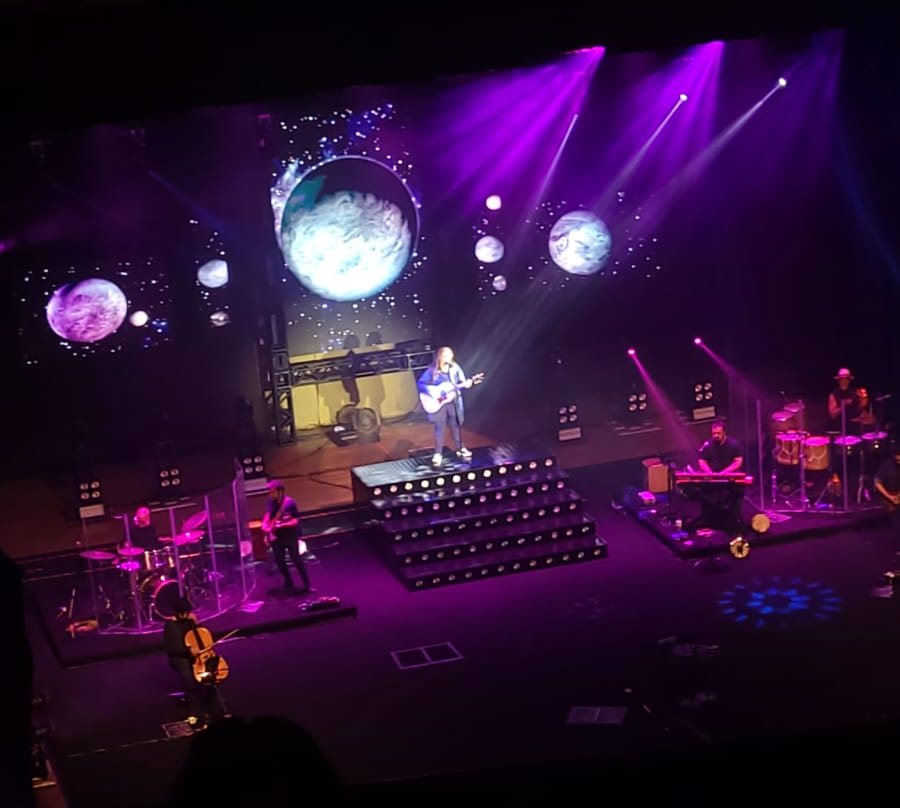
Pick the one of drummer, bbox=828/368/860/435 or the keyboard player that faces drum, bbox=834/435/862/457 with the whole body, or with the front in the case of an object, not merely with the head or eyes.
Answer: the drummer

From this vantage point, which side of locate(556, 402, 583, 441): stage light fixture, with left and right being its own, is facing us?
front

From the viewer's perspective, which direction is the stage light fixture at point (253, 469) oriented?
toward the camera

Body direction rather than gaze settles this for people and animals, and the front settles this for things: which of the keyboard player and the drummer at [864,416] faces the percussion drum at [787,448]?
the drummer

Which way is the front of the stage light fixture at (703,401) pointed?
toward the camera

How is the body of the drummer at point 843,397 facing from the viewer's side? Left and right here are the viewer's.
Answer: facing the viewer

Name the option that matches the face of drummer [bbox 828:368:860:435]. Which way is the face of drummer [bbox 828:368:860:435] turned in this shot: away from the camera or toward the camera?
toward the camera

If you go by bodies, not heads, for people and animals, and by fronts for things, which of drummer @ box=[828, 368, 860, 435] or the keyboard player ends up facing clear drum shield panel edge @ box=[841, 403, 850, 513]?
the drummer

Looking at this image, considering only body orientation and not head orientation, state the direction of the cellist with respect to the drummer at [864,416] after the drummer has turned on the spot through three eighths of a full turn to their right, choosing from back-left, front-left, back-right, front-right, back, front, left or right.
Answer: back-left

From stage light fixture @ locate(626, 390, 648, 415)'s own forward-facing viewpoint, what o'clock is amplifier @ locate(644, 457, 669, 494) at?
The amplifier is roughly at 12 o'clock from the stage light fixture.

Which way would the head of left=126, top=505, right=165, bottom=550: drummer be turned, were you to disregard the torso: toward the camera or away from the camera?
toward the camera
